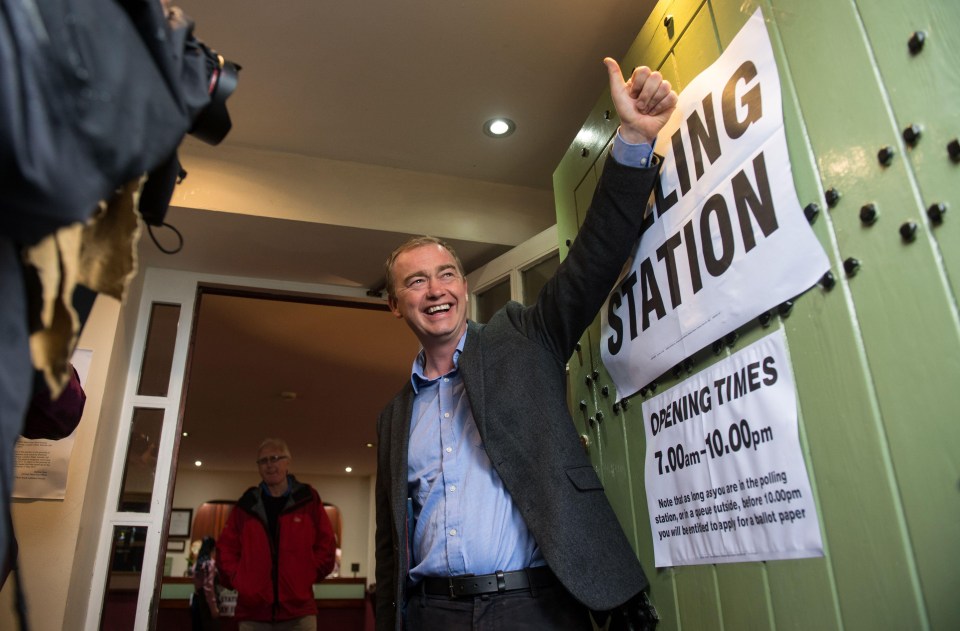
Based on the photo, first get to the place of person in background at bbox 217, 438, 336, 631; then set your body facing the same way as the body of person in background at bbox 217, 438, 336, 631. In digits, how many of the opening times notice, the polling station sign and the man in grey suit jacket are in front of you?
3

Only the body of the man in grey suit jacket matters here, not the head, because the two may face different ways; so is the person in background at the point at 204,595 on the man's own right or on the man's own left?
on the man's own right

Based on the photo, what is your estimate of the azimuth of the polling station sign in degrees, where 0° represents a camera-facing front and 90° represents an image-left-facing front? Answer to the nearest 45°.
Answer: approximately 45°

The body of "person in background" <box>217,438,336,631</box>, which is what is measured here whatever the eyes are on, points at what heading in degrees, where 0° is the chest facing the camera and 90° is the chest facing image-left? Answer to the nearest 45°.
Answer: approximately 0°

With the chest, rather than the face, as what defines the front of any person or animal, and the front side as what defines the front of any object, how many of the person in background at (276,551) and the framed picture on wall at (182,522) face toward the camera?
2
